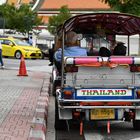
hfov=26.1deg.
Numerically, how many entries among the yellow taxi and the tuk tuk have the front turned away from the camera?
1

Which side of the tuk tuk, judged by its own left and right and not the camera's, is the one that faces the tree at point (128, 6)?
front

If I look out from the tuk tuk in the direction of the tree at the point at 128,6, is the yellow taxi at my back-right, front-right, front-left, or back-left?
front-left

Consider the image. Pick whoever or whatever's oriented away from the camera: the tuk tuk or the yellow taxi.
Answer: the tuk tuk

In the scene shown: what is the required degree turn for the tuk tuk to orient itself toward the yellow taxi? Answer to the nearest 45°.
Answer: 0° — it already faces it

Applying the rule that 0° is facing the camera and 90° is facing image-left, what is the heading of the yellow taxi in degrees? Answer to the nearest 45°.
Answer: approximately 315°

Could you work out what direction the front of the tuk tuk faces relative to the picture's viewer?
facing away from the viewer
